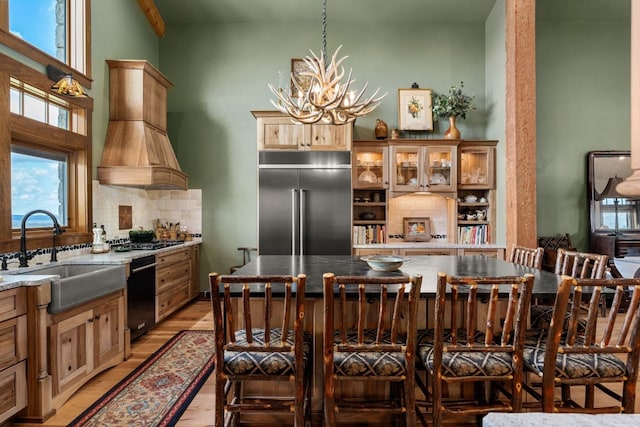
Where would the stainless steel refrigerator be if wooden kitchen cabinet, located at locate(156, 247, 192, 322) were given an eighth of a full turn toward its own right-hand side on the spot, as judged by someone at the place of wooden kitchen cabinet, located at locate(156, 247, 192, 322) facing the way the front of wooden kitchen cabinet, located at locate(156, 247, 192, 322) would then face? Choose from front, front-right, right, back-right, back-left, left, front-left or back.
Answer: left

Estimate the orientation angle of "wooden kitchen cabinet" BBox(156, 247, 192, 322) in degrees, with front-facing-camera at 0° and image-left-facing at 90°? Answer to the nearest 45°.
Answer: approximately 315°

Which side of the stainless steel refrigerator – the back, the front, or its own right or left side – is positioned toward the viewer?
front

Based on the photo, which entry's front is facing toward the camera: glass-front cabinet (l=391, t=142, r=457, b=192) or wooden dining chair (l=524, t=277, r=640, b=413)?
the glass-front cabinet

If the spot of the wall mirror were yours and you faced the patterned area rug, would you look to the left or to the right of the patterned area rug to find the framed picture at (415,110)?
right

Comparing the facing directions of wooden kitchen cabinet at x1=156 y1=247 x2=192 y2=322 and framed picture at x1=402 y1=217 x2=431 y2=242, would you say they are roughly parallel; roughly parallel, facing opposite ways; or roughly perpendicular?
roughly perpendicular

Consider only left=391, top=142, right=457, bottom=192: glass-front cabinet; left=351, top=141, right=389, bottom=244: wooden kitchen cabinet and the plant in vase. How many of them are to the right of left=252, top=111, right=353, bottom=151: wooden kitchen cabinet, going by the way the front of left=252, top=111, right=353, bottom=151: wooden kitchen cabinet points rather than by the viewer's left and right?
0

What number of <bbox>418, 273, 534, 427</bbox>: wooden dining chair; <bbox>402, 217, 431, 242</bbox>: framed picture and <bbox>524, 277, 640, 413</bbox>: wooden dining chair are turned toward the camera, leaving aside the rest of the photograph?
1

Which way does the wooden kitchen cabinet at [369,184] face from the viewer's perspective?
toward the camera

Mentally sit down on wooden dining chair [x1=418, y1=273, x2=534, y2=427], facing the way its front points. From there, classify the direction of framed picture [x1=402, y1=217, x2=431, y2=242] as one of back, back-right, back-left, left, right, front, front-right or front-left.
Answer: front-right

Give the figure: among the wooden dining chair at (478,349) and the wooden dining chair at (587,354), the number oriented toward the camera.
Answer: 0

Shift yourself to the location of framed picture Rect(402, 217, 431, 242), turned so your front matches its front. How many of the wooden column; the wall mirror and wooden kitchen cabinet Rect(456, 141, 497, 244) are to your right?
0

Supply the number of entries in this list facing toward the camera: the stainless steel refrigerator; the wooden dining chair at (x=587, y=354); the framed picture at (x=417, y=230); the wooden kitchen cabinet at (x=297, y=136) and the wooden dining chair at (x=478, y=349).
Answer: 3

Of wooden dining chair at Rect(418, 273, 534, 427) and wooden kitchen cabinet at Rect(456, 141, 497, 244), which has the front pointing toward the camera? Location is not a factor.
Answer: the wooden kitchen cabinet

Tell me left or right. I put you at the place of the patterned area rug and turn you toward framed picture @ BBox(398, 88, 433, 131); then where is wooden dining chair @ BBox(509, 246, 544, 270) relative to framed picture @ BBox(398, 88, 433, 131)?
right

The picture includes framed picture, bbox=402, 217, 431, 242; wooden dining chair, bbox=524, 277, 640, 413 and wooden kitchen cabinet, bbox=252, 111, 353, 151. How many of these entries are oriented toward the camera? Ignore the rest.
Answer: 2

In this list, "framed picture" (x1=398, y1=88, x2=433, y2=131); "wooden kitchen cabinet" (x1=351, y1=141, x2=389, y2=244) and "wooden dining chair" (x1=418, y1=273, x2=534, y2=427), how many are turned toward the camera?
2

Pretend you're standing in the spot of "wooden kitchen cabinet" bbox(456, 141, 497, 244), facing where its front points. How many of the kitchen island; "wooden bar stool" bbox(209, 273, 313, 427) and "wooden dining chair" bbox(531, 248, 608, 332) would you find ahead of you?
3

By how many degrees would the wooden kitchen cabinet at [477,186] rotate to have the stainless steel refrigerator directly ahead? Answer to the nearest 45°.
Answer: approximately 45° to its right

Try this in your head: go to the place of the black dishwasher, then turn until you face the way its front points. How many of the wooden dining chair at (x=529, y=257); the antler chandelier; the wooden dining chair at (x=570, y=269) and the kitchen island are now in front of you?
4
